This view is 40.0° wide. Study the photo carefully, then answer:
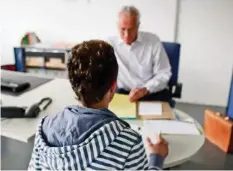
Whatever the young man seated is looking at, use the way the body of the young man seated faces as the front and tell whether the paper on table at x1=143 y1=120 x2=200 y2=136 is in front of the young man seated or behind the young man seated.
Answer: in front

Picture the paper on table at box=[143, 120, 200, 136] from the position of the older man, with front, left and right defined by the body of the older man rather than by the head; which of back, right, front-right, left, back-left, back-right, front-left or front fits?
front-left

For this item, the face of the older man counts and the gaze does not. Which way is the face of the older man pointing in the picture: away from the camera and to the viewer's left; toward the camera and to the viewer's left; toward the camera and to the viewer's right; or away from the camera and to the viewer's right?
toward the camera and to the viewer's left

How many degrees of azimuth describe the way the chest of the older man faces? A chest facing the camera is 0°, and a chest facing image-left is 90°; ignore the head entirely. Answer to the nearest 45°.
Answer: approximately 45°

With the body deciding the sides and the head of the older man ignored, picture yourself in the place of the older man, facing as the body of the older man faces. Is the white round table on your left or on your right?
on your left

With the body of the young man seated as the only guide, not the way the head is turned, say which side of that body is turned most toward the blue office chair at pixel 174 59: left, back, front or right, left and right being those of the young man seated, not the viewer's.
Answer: front

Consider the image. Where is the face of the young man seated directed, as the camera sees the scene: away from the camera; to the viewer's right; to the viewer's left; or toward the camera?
away from the camera

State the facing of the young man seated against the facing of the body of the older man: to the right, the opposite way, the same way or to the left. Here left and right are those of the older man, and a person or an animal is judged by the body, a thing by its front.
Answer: the opposite way

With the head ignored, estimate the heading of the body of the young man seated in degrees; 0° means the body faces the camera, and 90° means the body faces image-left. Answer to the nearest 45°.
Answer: approximately 225°

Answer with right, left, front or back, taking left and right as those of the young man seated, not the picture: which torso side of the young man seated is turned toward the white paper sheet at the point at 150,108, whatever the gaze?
front

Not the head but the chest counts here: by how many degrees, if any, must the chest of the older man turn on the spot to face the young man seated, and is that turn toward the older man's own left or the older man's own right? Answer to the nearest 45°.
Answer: approximately 45° to the older man's own left

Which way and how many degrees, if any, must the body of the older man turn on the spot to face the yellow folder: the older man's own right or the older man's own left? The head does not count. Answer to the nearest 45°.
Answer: approximately 45° to the older man's own left
